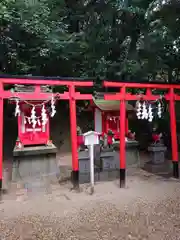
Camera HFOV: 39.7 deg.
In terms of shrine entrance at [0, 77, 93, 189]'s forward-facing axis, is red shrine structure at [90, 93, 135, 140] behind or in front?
behind

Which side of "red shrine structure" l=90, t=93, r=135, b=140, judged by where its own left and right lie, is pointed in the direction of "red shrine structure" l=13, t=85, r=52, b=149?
right

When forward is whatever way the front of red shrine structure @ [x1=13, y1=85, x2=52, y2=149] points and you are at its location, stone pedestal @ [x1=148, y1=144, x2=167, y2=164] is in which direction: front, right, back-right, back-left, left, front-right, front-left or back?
left

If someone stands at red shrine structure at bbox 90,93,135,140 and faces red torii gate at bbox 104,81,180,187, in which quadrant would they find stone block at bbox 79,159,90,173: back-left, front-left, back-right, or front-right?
front-right

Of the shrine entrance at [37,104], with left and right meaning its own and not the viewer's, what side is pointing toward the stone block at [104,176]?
left

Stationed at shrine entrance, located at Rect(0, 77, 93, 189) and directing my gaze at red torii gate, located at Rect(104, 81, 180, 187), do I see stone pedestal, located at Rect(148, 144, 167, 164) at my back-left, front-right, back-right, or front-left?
front-left

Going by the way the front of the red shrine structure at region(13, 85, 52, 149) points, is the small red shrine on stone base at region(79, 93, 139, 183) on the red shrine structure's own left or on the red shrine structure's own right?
on the red shrine structure's own left

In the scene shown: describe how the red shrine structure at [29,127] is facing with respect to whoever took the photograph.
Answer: facing the viewer

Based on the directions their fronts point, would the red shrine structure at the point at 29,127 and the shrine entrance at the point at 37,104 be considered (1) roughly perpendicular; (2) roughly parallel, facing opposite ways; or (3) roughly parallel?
roughly parallel

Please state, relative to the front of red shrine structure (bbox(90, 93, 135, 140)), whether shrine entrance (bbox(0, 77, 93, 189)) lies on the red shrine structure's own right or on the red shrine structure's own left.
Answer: on the red shrine structure's own right

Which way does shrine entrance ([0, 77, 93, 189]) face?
toward the camera

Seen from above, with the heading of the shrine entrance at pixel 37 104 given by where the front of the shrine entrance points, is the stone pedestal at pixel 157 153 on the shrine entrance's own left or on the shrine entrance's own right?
on the shrine entrance's own left

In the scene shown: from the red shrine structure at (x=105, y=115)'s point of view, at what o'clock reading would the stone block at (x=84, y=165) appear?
The stone block is roughly at 2 o'clock from the red shrine structure.

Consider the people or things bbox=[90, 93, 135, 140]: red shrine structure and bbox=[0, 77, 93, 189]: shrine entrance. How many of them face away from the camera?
0

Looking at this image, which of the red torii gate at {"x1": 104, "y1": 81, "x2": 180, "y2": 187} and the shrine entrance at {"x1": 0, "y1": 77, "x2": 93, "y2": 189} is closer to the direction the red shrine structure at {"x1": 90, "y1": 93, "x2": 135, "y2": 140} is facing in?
the red torii gate

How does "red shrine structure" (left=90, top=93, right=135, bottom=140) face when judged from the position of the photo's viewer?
facing the viewer and to the right of the viewer
